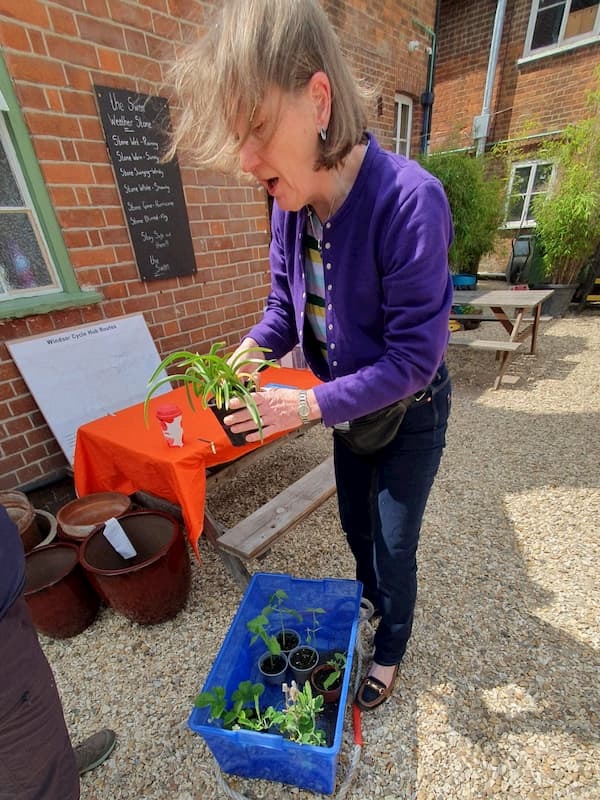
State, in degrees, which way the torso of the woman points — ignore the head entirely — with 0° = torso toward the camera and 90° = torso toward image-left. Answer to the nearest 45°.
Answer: approximately 45°

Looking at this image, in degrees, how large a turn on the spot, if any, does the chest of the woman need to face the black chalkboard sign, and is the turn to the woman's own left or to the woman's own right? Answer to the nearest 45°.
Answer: approximately 90° to the woman's own right

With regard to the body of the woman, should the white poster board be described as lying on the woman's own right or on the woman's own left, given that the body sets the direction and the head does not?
on the woman's own right

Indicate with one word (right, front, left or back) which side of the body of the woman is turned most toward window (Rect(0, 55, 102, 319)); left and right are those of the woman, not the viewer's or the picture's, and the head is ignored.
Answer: right

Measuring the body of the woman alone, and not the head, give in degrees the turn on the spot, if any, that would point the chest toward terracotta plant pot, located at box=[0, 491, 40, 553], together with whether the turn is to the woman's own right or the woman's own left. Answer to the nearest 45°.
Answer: approximately 45° to the woman's own right
